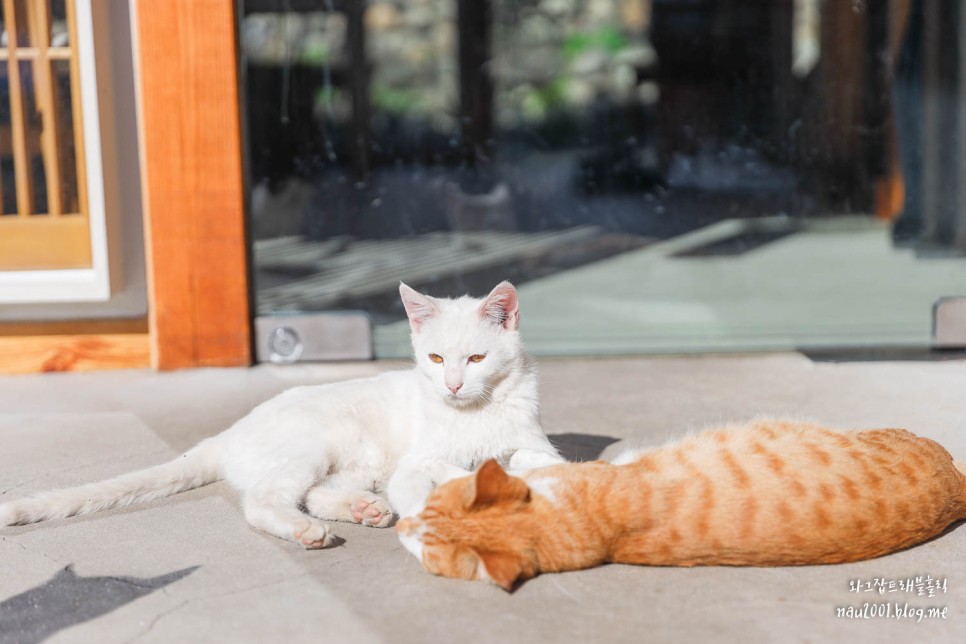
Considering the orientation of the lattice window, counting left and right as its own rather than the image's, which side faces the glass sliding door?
left

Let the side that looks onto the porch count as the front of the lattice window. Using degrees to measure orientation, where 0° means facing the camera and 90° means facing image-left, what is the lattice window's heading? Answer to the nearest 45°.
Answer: approximately 0°

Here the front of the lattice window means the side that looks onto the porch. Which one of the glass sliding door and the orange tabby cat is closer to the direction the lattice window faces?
the orange tabby cat

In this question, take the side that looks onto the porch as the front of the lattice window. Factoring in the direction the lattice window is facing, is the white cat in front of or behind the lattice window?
in front

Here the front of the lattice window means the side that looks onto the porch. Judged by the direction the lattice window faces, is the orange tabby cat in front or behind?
in front
